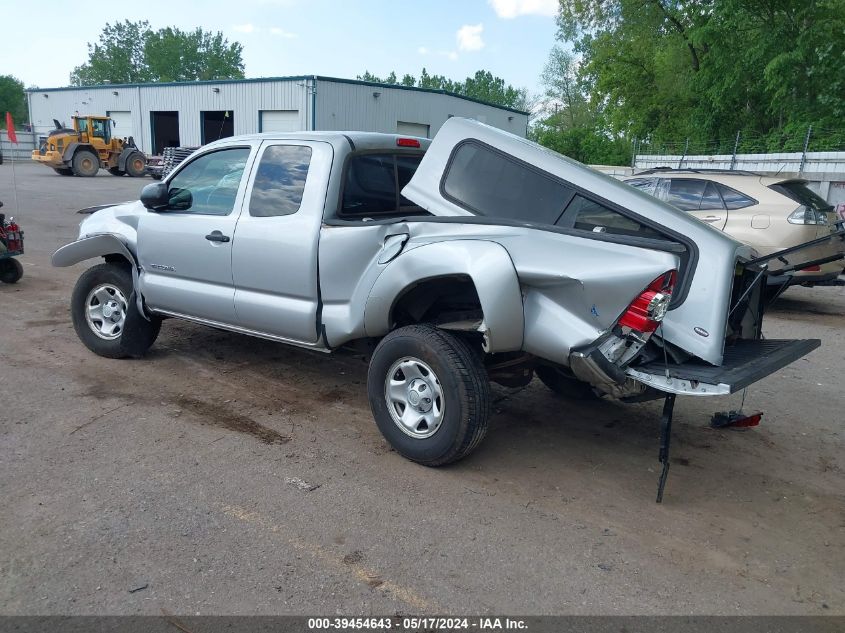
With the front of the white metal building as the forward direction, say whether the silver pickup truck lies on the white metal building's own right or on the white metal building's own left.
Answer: on the white metal building's own left

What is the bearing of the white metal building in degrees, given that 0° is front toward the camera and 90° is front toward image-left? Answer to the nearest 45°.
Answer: approximately 45°

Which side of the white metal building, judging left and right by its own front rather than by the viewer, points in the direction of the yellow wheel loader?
front

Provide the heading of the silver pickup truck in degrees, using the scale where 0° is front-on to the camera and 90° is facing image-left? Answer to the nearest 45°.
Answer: approximately 135°

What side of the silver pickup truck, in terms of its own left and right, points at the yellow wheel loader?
front

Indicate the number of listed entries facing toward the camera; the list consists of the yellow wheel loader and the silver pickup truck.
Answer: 0

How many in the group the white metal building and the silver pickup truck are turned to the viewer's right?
0

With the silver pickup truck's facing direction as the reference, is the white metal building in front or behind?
in front
